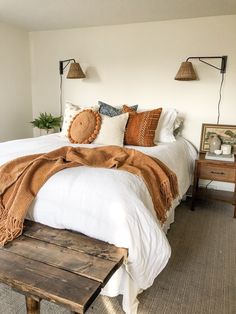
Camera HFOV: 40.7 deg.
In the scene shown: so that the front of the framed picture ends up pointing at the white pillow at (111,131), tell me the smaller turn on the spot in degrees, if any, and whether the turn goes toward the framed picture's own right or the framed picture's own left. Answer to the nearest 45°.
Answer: approximately 45° to the framed picture's own right

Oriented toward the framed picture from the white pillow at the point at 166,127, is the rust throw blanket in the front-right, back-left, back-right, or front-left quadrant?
back-right

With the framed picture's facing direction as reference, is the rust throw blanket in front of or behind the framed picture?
in front

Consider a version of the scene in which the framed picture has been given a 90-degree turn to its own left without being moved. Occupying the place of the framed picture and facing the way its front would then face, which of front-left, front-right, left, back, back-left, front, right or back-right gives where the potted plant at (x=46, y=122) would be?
back

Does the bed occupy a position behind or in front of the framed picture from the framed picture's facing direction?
in front

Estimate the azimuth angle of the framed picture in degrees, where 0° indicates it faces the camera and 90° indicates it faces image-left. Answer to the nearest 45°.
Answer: approximately 0°

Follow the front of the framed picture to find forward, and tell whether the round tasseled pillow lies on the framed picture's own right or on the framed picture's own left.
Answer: on the framed picture's own right

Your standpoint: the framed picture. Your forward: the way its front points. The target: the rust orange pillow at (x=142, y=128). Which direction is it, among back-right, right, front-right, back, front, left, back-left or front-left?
front-right

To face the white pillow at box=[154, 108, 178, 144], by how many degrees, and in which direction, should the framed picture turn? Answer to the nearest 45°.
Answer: approximately 90° to its right
